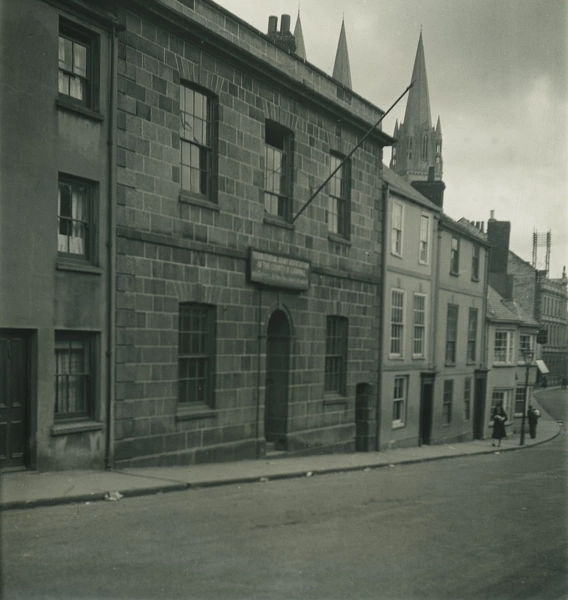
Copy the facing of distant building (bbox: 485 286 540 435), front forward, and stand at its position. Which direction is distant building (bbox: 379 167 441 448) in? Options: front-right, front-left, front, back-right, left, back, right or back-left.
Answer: front-right

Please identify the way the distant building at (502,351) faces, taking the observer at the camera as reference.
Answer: facing the viewer and to the right of the viewer

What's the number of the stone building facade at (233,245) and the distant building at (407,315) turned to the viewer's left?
0

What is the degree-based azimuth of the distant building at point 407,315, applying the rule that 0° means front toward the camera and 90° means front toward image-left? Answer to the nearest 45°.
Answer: approximately 315°

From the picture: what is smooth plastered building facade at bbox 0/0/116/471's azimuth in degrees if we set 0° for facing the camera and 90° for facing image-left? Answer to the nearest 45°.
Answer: approximately 315°

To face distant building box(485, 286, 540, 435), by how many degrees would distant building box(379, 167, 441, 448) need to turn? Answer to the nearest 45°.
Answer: approximately 135° to its left
